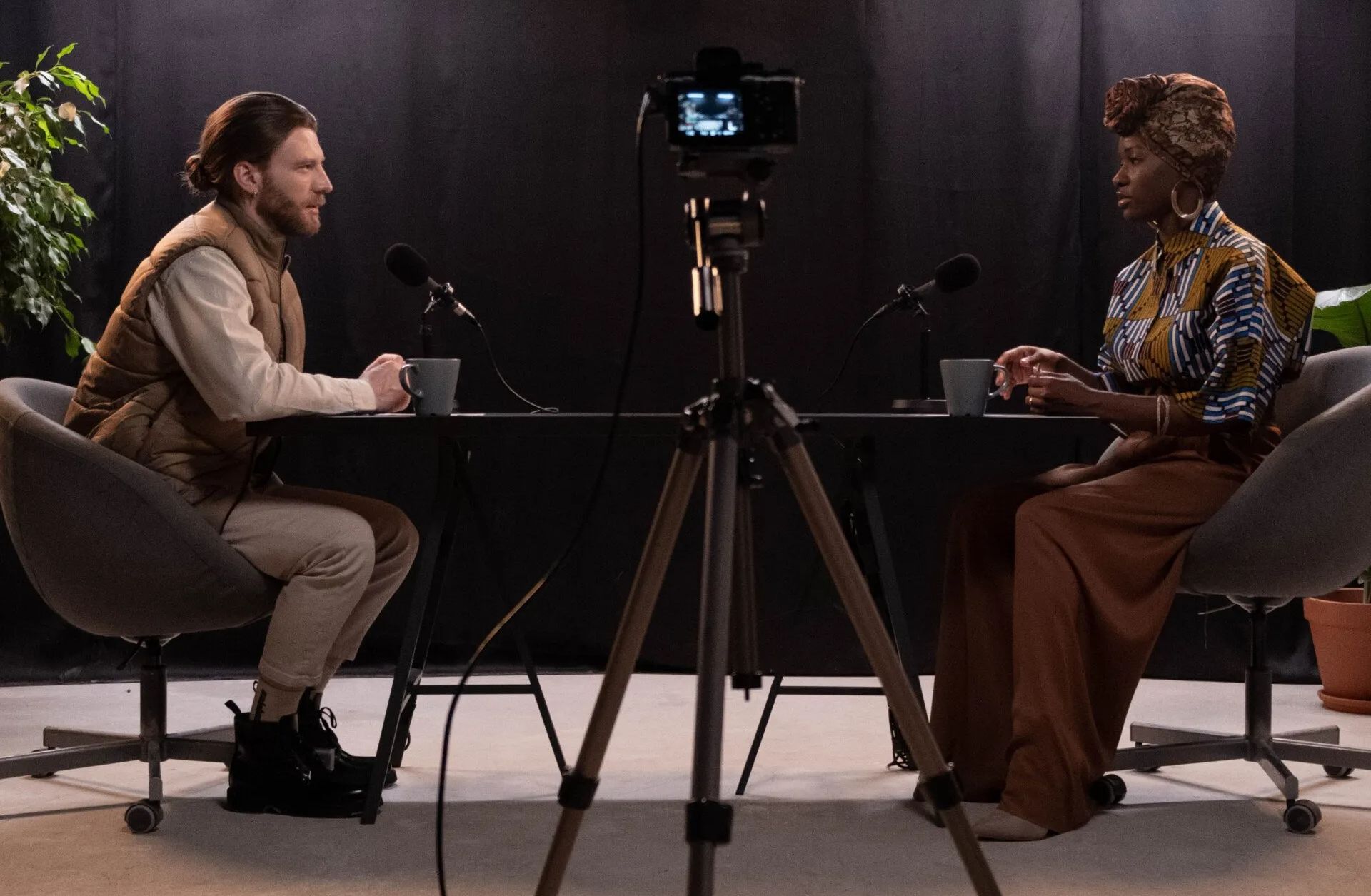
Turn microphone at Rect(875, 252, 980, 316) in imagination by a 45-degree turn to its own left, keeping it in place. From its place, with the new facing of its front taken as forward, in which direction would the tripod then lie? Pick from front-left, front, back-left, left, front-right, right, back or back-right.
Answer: back-right

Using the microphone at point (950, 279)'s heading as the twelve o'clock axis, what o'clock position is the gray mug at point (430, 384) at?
The gray mug is roughly at 5 o'clock from the microphone.

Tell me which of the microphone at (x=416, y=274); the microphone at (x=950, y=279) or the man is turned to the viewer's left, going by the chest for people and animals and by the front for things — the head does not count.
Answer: the microphone at (x=416, y=274)

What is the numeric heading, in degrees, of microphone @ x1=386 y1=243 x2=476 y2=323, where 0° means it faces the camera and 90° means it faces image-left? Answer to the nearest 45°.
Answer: approximately 90°

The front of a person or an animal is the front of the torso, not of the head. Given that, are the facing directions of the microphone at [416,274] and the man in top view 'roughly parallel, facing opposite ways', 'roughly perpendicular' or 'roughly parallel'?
roughly parallel, facing opposite ways

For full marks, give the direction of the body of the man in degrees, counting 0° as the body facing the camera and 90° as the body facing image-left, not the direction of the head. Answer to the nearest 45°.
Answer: approximately 270°

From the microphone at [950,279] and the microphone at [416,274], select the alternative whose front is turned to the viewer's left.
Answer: the microphone at [416,274]

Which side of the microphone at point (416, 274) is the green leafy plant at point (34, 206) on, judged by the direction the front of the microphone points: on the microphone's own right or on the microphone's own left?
on the microphone's own right

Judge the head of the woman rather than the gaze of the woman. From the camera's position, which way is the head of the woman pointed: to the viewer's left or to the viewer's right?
to the viewer's left

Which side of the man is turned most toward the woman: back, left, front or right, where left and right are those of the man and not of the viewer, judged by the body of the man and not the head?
front

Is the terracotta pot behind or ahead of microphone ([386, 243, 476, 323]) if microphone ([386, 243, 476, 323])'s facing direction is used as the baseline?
behind

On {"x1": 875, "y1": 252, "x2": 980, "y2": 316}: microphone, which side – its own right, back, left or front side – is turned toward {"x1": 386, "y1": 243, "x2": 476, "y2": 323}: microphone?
back

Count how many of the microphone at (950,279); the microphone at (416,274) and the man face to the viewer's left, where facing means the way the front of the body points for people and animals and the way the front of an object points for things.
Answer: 1

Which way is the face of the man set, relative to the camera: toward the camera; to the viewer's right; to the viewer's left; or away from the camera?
to the viewer's right

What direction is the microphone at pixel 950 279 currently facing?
to the viewer's right
